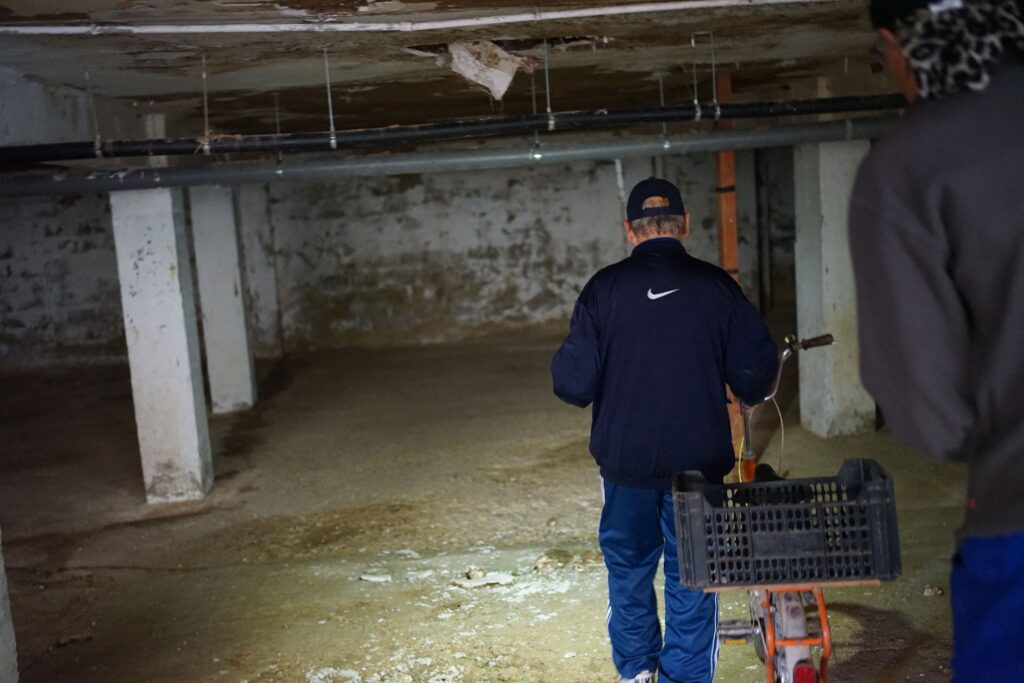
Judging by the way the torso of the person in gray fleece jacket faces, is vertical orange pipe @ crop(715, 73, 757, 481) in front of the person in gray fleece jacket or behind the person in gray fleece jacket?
in front

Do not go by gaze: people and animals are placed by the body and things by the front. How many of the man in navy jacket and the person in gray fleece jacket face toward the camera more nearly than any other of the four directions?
0

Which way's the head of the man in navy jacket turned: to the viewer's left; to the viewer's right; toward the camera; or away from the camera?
away from the camera

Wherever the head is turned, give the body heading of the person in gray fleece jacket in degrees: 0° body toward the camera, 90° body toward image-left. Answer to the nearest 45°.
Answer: approximately 135°

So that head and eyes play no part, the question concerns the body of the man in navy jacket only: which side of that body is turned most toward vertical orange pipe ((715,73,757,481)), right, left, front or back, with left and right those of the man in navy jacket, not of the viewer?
front

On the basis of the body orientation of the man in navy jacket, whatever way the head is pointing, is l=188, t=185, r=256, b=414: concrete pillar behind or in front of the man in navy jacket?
in front

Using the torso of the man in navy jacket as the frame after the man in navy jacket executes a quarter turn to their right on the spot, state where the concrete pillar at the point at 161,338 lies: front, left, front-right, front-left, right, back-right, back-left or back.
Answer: back-left

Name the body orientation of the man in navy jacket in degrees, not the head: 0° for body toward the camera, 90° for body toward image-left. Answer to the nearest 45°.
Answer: approximately 180°

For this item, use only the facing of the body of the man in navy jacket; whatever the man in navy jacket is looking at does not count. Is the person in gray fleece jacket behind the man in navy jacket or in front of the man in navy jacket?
behind

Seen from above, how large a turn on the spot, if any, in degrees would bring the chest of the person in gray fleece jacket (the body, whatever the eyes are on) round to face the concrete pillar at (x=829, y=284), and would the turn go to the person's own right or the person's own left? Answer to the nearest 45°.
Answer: approximately 45° to the person's own right

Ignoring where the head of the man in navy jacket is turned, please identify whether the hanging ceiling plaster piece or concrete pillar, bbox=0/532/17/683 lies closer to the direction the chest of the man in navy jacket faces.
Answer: the hanging ceiling plaster piece

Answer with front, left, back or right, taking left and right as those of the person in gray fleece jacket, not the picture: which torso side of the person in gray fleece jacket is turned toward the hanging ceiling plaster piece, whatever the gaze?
front
